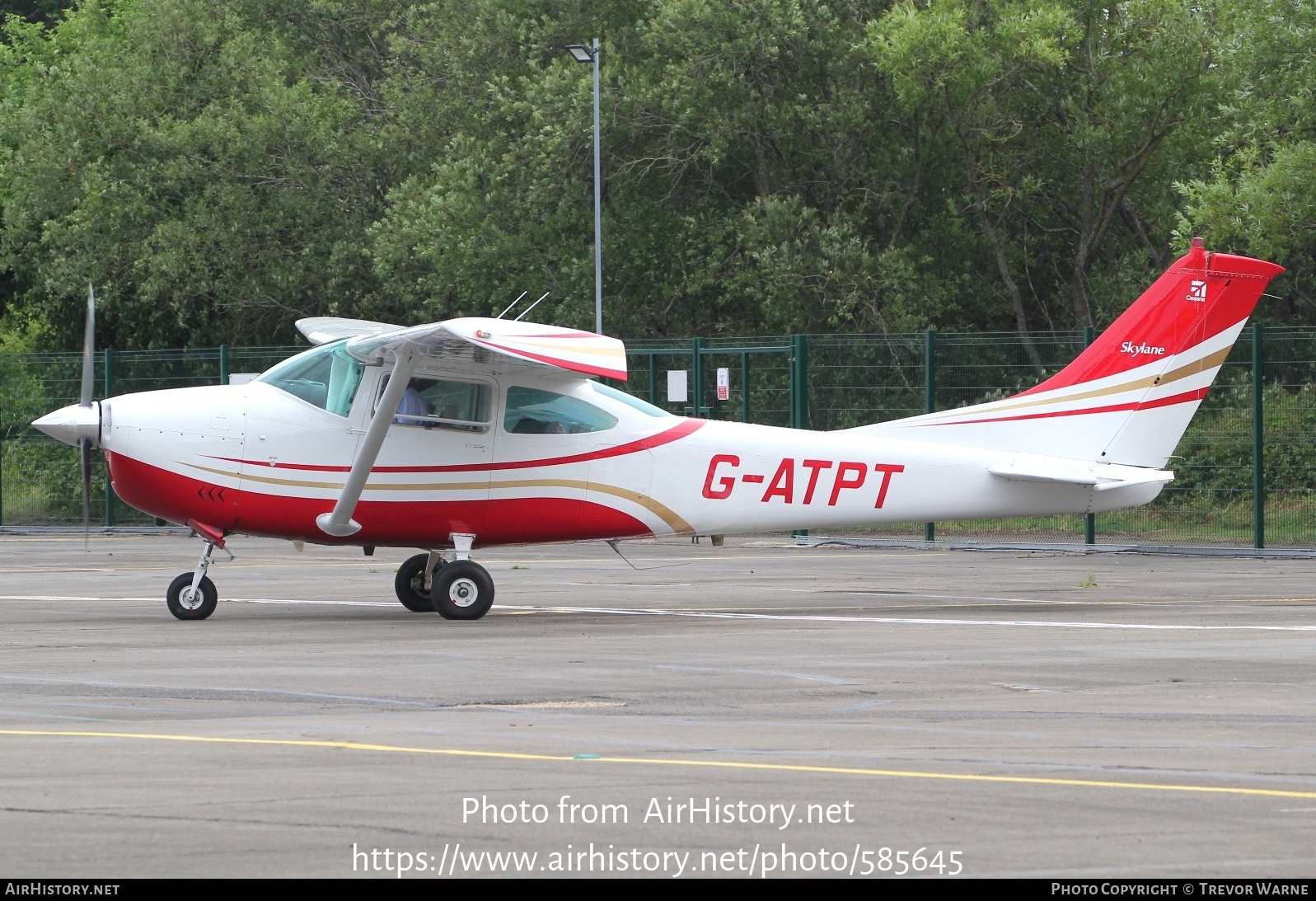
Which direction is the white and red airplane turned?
to the viewer's left

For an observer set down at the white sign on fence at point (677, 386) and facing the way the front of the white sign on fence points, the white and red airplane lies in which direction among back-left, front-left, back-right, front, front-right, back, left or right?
front

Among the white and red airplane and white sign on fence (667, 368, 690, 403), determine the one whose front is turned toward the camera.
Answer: the white sign on fence

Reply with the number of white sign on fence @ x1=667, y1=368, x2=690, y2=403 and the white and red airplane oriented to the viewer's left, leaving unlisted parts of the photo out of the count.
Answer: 1

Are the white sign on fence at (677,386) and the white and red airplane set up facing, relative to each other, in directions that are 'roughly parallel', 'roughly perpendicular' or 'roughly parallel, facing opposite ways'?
roughly perpendicular

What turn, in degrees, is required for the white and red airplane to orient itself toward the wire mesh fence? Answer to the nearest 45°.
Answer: approximately 135° to its right

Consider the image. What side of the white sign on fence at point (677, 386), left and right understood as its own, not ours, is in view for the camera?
front

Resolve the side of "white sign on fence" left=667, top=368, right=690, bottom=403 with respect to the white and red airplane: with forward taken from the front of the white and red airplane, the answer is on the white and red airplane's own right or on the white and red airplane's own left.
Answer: on the white and red airplane's own right

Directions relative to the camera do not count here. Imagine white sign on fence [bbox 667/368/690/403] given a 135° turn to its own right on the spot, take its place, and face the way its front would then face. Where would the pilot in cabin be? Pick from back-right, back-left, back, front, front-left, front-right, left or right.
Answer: back-left
